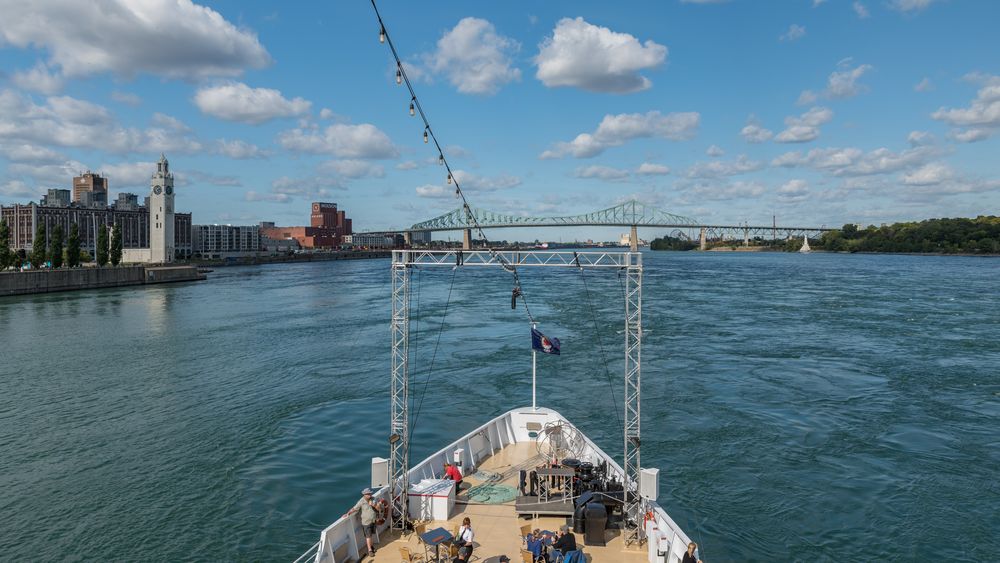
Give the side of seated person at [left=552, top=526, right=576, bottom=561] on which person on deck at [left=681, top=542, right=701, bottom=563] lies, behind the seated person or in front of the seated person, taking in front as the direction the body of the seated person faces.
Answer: behind

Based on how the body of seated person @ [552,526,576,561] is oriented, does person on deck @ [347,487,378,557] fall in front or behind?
in front

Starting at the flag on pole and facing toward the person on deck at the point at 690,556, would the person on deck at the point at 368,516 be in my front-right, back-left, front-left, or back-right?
front-right

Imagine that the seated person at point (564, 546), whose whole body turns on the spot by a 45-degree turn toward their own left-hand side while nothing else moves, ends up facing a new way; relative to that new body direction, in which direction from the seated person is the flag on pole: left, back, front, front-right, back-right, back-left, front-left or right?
back-right

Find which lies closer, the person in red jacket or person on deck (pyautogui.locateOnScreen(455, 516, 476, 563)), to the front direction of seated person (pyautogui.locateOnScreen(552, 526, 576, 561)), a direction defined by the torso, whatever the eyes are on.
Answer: the person on deck

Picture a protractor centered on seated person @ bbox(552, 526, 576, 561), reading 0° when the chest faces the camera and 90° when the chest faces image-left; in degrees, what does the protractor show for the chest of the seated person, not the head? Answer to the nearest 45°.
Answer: approximately 90°

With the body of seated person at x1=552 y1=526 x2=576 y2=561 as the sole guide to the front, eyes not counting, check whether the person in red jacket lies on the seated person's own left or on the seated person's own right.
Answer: on the seated person's own right

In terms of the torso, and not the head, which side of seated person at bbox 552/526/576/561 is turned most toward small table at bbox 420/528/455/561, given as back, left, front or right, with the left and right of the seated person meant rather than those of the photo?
front

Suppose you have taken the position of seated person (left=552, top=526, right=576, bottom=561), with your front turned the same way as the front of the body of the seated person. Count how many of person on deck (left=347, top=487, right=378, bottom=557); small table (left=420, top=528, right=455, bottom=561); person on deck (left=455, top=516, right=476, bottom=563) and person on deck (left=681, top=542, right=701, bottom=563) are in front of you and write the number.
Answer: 3

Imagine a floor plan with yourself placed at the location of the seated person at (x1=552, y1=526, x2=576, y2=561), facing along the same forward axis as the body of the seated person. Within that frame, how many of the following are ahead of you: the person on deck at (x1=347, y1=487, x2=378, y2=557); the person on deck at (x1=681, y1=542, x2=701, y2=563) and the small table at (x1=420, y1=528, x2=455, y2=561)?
2
